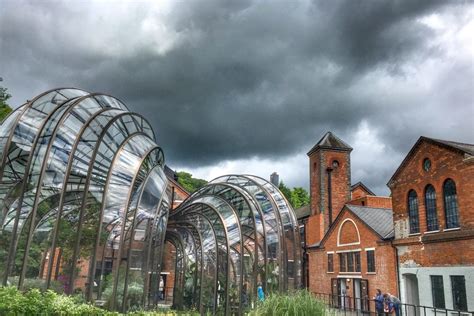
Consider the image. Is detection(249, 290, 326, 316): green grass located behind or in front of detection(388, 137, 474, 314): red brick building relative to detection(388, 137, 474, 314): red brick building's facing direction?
in front

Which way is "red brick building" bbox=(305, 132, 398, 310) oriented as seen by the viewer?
toward the camera

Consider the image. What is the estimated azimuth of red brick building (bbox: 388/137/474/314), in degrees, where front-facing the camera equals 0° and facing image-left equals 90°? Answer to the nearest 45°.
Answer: approximately 45°

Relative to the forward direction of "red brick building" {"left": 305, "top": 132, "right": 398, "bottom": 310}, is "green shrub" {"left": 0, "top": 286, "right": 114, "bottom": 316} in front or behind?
in front

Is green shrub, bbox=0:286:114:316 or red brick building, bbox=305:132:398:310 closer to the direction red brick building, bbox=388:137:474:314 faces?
the green shrub

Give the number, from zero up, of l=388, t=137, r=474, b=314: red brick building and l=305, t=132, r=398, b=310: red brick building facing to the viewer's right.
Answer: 0
